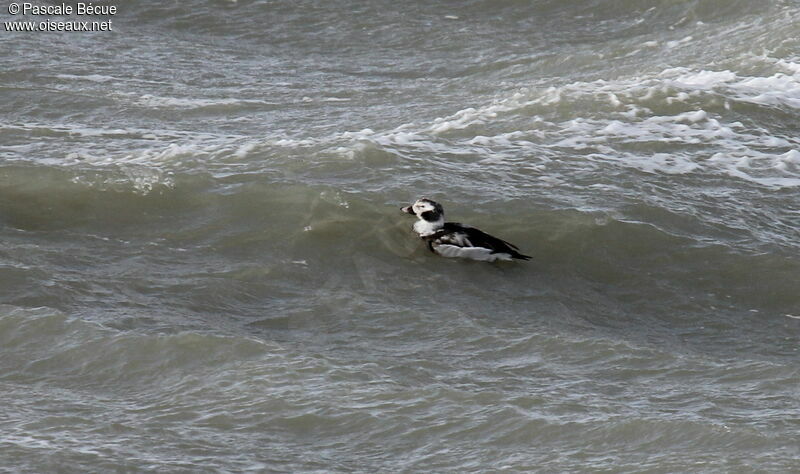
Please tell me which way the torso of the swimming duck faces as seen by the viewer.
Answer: to the viewer's left
